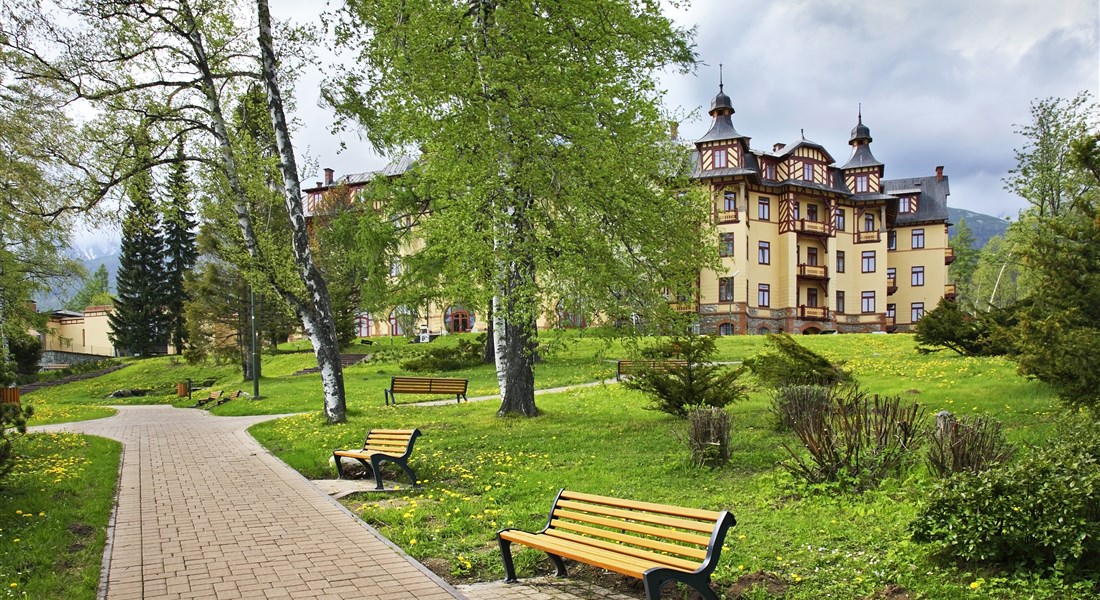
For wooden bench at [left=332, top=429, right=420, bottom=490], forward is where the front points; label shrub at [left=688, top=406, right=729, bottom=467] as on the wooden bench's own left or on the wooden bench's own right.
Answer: on the wooden bench's own left

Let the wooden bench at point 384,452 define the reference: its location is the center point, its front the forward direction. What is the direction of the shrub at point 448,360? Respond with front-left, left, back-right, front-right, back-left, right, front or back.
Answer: back-right

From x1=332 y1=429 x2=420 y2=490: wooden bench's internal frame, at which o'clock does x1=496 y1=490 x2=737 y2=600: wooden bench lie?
x1=496 y1=490 x2=737 y2=600: wooden bench is roughly at 10 o'clock from x1=332 y1=429 x2=420 y2=490: wooden bench.

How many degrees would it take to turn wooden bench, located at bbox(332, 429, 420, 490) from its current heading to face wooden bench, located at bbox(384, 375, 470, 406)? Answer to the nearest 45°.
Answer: approximately 135° to its right

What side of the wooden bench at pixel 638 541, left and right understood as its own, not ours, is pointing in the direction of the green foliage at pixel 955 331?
back

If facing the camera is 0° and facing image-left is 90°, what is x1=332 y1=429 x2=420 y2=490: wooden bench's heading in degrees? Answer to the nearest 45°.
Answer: approximately 45°

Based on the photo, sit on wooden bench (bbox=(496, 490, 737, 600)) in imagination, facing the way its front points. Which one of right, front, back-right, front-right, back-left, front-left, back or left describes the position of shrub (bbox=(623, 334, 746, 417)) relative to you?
back-right

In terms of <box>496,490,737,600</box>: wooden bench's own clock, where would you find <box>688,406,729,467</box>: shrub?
The shrub is roughly at 5 o'clock from the wooden bench.

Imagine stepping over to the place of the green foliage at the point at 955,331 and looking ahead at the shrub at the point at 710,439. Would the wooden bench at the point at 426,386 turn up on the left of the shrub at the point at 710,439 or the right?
right

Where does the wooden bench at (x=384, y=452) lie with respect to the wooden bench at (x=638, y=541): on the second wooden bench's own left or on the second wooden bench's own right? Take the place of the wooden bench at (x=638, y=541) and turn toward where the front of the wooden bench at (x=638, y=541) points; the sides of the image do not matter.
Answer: on the second wooden bench's own right

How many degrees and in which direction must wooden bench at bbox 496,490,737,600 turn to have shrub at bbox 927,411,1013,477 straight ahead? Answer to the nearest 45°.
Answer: approximately 180°
